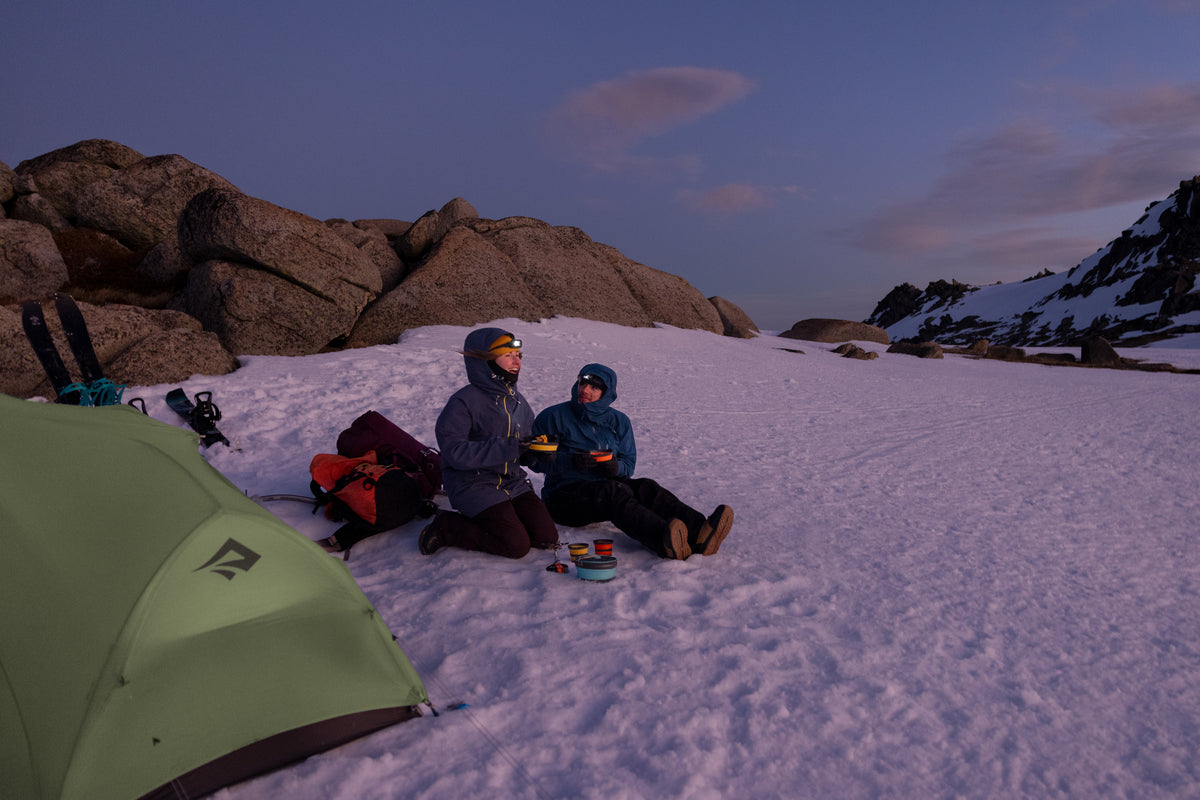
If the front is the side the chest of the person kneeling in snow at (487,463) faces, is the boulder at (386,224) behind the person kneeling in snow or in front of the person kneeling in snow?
behind

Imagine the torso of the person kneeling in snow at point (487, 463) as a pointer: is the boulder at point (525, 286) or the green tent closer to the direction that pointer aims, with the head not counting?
the green tent

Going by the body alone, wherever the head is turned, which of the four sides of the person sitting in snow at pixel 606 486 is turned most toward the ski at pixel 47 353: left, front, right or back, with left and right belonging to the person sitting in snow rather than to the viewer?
back

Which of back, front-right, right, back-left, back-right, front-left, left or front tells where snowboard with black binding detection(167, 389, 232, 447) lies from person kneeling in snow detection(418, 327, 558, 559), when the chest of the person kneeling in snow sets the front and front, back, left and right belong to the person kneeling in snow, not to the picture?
back

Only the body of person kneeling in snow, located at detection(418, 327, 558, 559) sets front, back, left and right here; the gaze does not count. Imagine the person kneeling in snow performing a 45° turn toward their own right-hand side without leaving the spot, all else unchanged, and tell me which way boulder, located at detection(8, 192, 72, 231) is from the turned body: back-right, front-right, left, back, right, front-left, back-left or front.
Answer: back-right

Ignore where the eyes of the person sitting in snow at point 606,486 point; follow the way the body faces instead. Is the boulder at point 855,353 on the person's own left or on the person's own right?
on the person's own left

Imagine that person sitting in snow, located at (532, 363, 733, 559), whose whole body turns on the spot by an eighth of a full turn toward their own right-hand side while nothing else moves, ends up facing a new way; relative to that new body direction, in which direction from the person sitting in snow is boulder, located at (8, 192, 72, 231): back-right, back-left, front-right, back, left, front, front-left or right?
back-right

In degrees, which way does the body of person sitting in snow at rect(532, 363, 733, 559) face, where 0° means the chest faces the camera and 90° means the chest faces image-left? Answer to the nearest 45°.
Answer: approximately 315°

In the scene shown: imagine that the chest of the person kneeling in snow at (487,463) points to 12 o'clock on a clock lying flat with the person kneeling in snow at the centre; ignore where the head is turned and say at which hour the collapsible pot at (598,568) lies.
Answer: The collapsible pot is roughly at 12 o'clock from the person kneeling in snow.

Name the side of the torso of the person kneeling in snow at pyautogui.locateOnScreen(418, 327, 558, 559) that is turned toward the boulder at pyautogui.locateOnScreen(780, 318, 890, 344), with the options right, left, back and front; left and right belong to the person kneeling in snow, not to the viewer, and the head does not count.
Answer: left

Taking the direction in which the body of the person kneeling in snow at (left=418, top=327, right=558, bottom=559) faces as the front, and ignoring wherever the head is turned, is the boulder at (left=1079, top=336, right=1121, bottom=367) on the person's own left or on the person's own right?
on the person's own left

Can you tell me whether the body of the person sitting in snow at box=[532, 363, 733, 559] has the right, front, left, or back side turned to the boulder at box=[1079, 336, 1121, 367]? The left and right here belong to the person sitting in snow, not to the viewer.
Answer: left

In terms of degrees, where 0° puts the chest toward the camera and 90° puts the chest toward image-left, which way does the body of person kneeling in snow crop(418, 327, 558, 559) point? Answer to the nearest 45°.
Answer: approximately 315°

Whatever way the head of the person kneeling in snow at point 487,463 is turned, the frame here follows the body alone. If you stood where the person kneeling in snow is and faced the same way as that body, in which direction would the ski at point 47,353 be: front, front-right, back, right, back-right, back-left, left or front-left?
back

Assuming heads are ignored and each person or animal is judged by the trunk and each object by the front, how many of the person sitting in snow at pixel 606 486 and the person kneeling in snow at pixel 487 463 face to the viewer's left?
0
